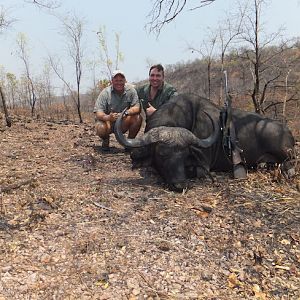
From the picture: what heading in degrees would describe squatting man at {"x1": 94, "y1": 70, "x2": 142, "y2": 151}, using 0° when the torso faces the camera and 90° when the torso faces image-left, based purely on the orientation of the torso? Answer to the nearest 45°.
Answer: approximately 0°

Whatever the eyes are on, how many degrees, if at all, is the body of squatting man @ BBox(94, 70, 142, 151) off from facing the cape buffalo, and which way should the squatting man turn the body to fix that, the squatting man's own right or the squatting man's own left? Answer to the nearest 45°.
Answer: approximately 45° to the squatting man's own left

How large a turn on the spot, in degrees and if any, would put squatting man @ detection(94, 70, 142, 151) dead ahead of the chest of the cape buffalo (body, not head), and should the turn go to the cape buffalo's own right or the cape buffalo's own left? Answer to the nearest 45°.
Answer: approximately 90° to the cape buffalo's own right

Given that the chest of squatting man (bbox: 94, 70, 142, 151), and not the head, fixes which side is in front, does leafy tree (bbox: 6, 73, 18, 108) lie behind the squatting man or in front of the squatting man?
behind

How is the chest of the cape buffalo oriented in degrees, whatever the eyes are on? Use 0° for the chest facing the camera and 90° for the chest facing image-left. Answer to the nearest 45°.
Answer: approximately 45°

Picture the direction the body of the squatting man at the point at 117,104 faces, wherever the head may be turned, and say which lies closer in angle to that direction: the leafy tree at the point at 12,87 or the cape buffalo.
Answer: the cape buffalo

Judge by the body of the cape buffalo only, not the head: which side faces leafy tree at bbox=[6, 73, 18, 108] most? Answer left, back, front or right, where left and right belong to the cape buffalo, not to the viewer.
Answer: right
